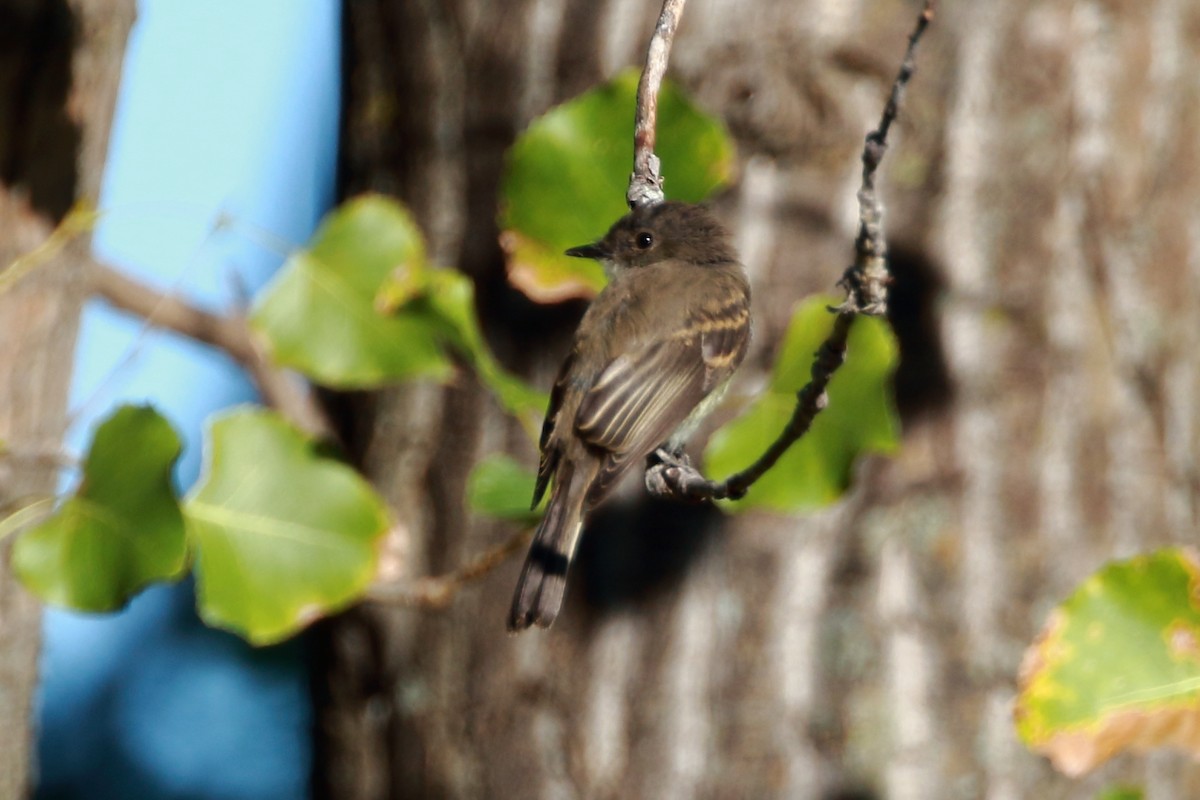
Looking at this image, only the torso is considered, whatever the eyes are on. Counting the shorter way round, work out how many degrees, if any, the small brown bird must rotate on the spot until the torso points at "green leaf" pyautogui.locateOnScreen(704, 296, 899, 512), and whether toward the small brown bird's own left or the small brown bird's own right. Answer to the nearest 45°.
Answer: approximately 90° to the small brown bird's own right
